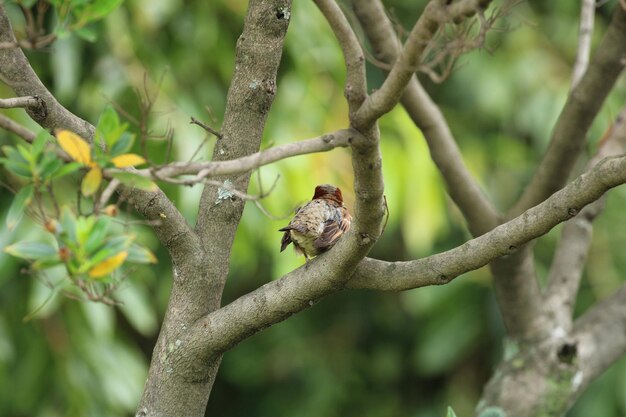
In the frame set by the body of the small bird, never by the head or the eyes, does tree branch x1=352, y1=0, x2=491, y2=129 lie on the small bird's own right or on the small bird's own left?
on the small bird's own right

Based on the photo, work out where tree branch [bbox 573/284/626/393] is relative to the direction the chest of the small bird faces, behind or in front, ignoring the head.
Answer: in front

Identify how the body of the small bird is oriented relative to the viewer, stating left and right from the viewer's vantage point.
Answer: facing away from the viewer and to the right of the viewer

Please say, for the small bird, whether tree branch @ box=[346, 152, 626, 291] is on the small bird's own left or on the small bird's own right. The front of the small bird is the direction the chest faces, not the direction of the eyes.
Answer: on the small bird's own right
